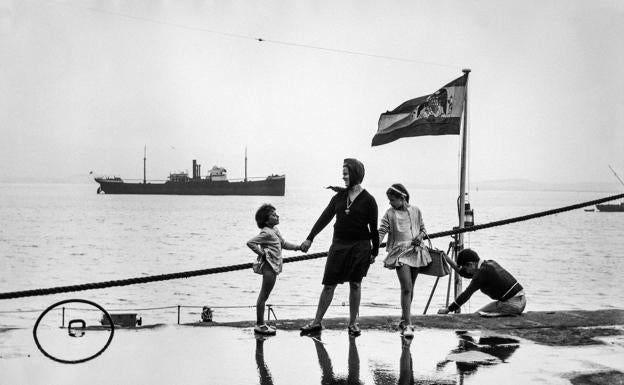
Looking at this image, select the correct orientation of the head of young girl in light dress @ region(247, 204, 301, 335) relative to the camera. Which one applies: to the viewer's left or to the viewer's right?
to the viewer's right

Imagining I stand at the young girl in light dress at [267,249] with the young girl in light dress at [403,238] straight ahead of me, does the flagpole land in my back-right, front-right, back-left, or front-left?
front-left

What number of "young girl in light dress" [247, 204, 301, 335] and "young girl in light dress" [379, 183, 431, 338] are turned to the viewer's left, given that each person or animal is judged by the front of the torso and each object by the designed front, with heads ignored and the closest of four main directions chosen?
0

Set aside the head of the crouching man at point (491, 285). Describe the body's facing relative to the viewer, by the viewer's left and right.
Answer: facing to the left of the viewer

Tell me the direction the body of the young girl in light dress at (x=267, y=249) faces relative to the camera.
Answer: to the viewer's right

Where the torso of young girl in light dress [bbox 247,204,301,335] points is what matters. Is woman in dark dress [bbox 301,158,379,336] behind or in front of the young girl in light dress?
in front

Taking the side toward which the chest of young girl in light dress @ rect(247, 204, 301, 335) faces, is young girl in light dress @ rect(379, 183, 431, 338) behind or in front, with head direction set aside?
in front

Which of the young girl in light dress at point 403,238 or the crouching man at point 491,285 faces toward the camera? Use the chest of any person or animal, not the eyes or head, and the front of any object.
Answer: the young girl in light dress

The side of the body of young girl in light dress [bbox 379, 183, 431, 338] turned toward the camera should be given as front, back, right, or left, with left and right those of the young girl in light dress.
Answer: front

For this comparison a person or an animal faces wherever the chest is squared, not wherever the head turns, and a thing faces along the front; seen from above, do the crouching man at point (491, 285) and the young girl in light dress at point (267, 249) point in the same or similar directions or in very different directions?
very different directions

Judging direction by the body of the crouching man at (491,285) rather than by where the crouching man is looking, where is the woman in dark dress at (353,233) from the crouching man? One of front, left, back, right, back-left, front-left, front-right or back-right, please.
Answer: front-left
